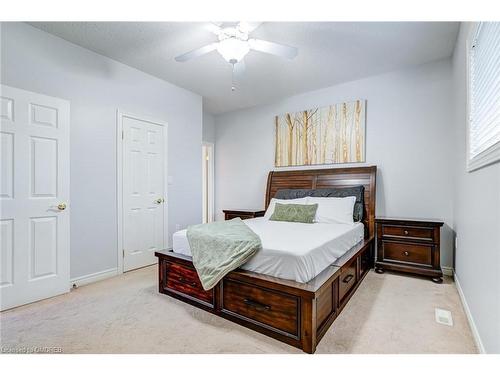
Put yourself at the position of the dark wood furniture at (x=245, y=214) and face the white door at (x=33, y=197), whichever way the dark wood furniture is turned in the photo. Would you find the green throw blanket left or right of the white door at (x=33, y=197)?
left

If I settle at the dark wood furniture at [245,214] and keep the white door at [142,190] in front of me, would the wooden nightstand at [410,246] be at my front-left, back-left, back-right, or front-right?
back-left

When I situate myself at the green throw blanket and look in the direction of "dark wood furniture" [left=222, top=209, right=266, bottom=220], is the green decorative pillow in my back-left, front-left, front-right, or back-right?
front-right

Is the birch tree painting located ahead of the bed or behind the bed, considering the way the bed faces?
behind

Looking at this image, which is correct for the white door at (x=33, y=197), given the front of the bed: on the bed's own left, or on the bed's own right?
on the bed's own right

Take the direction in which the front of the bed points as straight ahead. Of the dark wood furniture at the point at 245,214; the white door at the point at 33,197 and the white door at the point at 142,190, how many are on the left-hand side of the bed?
0

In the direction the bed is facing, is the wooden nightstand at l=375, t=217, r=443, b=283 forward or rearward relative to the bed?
rearward

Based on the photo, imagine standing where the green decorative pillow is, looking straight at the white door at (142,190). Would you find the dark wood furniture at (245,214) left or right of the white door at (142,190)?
right

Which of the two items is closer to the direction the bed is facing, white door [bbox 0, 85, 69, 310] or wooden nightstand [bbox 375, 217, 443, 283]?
the white door

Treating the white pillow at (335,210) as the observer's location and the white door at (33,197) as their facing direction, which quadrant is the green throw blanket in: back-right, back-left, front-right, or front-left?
front-left

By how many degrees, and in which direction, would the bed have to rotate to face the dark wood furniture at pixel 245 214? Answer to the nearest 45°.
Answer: approximately 135° to its right

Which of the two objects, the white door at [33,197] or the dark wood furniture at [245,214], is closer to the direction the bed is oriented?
the white door

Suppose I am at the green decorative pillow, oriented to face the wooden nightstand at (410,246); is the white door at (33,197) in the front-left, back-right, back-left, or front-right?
back-right

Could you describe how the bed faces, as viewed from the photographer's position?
facing the viewer and to the left of the viewer

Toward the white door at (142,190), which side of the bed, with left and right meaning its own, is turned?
right
